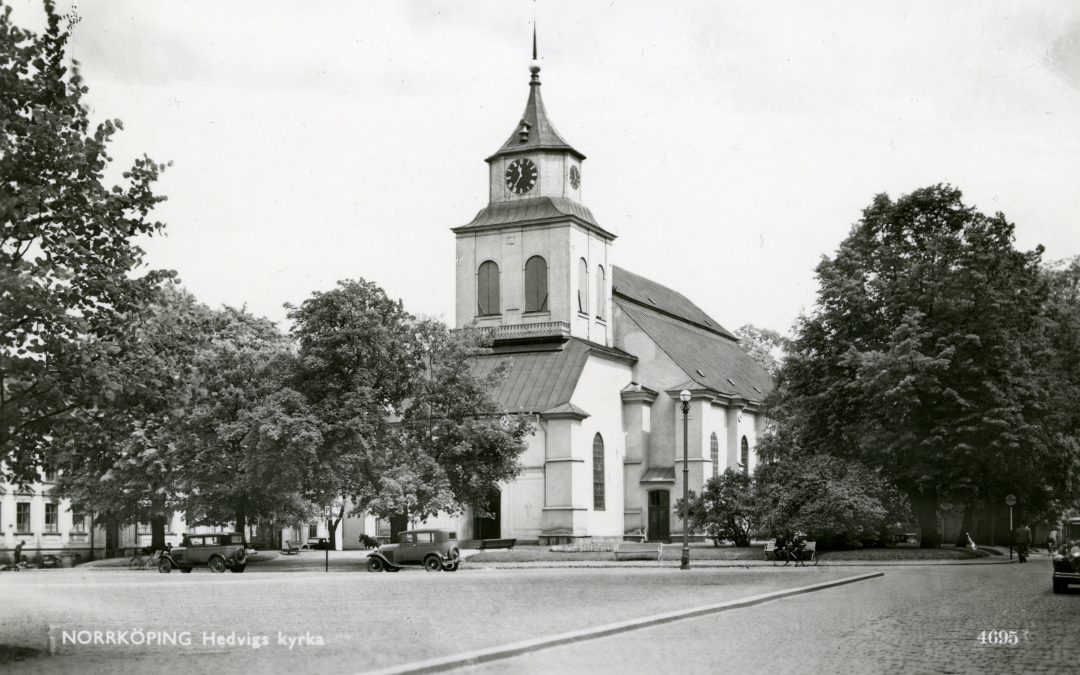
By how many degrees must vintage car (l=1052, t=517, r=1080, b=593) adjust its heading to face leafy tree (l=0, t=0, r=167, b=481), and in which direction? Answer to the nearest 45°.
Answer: approximately 45° to its right

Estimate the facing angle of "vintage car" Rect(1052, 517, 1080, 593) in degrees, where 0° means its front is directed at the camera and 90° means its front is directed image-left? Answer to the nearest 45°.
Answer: approximately 0°

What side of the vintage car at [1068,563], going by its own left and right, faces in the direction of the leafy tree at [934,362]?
back

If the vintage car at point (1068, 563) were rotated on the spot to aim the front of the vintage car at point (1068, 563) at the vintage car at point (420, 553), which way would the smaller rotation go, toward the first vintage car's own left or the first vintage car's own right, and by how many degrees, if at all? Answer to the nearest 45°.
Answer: approximately 135° to the first vintage car's own right

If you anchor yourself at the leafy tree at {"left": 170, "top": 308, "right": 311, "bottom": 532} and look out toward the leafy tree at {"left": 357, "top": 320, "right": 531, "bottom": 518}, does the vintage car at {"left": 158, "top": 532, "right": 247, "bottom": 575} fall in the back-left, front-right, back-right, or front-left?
back-right

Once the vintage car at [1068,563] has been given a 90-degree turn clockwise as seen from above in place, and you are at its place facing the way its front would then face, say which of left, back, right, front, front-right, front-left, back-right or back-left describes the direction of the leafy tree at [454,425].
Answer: front-right

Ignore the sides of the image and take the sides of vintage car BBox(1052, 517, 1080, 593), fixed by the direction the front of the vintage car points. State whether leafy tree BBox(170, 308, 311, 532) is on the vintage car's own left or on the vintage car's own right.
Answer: on the vintage car's own right
